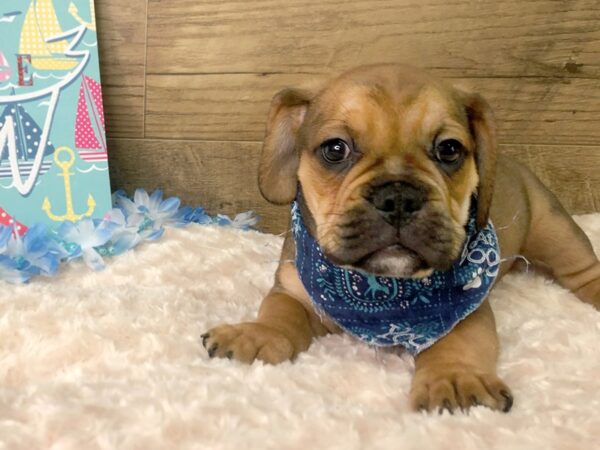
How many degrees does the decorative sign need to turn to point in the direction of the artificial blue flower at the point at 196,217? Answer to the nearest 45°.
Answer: approximately 90° to its left

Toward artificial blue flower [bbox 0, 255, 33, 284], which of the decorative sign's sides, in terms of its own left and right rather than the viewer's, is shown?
front

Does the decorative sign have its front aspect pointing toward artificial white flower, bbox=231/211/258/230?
no

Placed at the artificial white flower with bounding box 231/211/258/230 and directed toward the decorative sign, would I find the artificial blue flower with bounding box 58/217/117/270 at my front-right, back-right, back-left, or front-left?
front-left

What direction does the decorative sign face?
toward the camera
